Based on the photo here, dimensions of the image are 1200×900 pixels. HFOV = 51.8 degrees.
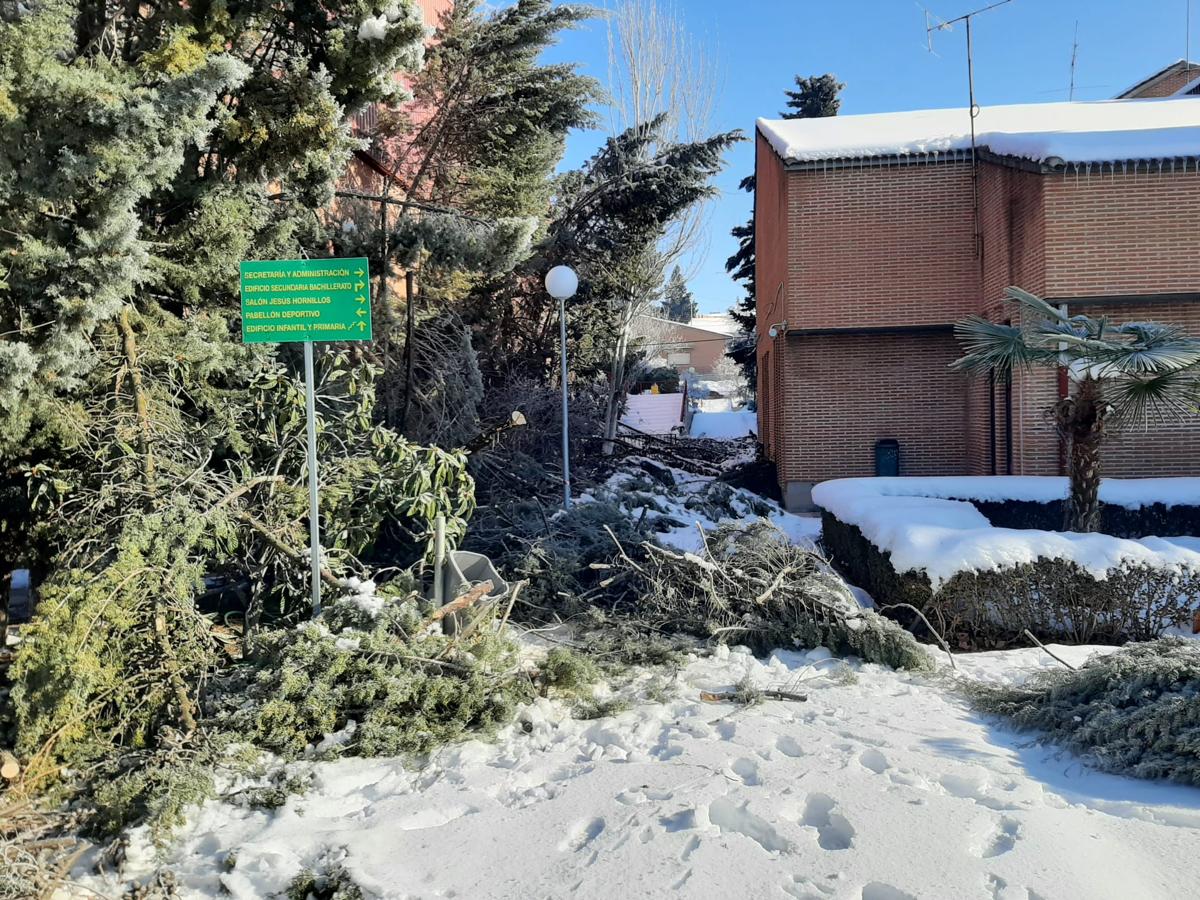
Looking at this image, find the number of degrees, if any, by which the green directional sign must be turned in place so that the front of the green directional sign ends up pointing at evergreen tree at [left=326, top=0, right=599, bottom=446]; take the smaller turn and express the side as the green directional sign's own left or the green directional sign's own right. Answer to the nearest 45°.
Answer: approximately 180°

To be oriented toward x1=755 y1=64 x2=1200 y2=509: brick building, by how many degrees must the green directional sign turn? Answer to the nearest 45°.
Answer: approximately 135° to its left

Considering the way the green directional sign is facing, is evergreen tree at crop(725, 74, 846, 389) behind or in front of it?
behind

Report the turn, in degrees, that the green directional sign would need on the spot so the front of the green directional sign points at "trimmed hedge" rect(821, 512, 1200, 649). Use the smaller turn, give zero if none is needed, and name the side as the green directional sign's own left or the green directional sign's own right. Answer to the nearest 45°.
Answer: approximately 90° to the green directional sign's own left

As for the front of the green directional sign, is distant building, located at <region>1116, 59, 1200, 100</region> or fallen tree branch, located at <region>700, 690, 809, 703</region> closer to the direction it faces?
the fallen tree branch

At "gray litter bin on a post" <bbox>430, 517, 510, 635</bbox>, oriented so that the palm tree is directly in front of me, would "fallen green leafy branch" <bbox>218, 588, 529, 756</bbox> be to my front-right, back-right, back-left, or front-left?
back-right

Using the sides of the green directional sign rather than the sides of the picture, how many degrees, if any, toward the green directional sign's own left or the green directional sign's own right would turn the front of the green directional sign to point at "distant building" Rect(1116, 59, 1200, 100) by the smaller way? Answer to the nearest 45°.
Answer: approximately 135° to the green directional sign's own left

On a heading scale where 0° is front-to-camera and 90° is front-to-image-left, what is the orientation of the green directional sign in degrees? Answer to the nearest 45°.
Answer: approximately 0°

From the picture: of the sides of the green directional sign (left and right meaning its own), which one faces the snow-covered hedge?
left
